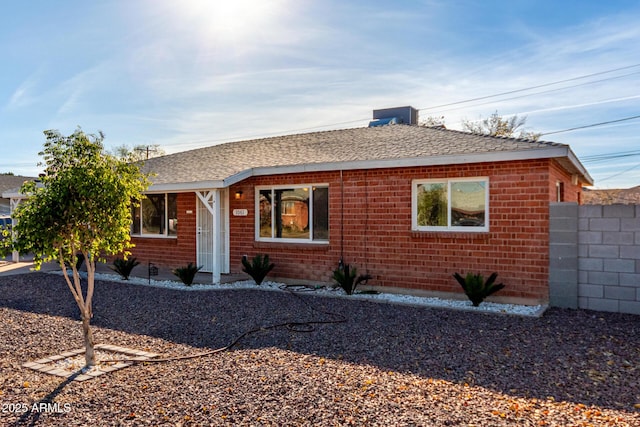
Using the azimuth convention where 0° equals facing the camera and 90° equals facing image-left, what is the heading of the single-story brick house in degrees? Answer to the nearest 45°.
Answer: approximately 45°

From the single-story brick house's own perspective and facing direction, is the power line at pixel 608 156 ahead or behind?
behind

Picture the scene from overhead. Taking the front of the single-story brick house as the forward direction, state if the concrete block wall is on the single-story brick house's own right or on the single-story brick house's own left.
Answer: on the single-story brick house's own left

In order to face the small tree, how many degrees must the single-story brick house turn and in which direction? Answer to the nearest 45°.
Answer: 0° — it already faces it

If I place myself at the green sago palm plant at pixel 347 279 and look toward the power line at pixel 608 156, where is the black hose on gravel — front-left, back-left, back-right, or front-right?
back-right
